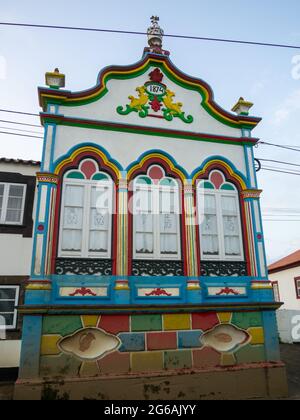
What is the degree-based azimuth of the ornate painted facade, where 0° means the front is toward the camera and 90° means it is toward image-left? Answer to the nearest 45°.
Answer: approximately 0°

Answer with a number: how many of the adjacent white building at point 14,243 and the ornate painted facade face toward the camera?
2

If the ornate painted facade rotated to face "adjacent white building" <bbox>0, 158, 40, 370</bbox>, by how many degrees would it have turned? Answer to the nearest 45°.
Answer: approximately 135° to its right

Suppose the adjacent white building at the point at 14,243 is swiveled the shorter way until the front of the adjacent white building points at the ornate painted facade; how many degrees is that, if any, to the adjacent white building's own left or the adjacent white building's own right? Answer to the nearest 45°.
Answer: approximately 45° to the adjacent white building's own left

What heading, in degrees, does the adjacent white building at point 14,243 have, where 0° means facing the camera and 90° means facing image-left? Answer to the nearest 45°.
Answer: approximately 0°
